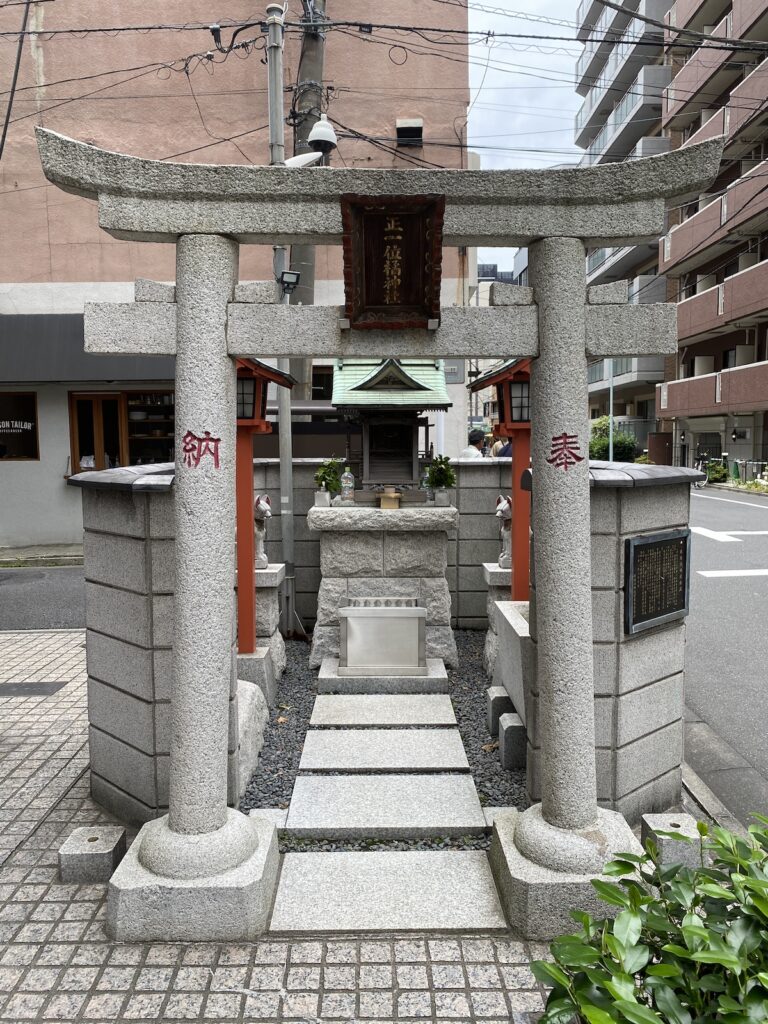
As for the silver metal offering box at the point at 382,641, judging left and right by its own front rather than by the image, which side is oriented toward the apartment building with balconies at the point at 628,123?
back

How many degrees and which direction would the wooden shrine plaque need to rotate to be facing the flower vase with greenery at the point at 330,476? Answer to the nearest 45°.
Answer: approximately 180°

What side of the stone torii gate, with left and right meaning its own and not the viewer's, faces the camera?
front

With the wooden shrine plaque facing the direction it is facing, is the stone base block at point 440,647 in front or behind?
behind

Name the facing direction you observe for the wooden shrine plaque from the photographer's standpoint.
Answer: facing the viewer

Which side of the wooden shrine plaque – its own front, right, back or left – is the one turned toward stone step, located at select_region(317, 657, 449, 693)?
back

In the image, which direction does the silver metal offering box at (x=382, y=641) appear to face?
toward the camera

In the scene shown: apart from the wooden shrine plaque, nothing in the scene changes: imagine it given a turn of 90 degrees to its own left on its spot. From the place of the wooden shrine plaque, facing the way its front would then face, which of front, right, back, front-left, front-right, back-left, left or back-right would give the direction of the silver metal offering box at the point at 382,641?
left

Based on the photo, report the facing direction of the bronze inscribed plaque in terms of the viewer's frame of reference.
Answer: facing the viewer and to the right of the viewer

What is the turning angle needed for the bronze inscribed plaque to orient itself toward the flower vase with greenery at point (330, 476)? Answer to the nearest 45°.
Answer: approximately 180°

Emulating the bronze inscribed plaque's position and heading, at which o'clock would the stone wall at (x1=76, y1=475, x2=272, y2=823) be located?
The stone wall is roughly at 4 o'clock from the bronze inscribed plaque.

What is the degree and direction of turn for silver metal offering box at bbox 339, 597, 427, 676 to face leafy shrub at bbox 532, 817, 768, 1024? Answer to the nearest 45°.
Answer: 0° — it already faces it

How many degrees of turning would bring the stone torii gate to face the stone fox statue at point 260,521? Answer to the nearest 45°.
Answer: approximately 180°

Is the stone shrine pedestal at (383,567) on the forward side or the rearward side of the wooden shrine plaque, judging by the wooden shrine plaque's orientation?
on the rearward side
